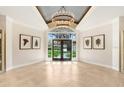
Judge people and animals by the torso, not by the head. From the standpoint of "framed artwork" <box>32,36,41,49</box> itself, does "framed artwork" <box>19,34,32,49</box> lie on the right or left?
on its right

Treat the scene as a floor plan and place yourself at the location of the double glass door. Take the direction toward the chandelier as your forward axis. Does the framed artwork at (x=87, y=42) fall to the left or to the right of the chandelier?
left

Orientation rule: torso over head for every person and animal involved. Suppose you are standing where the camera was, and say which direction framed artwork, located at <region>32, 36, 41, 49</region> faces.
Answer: facing the viewer and to the right of the viewer

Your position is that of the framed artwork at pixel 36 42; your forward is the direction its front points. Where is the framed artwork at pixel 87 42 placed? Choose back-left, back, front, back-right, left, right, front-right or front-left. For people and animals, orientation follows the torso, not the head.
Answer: front-left

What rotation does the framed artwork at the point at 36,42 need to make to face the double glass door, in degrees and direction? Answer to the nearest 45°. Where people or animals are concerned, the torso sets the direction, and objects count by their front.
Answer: approximately 90° to its left

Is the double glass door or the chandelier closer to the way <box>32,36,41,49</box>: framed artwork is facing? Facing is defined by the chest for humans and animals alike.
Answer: the chandelier

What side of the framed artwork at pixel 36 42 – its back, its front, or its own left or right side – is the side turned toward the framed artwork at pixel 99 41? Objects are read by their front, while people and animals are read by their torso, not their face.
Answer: front

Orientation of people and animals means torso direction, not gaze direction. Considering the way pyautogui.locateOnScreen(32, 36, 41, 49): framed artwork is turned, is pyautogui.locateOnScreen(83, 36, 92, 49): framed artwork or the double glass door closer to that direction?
the framed artwork

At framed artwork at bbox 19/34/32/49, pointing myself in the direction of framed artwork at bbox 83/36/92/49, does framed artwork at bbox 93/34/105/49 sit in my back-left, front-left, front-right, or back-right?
front-right
